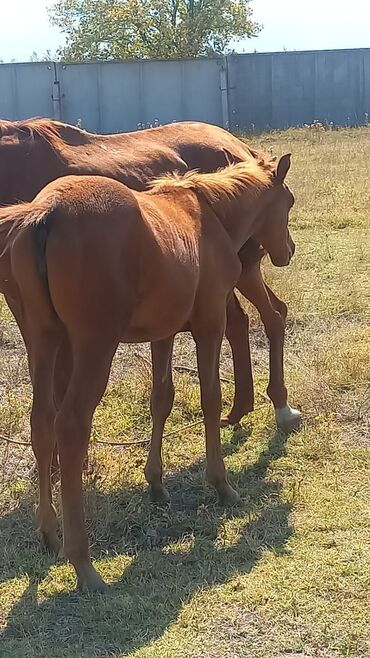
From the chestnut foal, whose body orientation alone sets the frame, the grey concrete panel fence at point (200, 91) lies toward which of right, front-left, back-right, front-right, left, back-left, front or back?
front-left

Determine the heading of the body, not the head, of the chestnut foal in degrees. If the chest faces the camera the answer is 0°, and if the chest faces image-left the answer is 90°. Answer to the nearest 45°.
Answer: approximately 225°

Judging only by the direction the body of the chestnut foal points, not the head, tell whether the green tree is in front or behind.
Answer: in front
